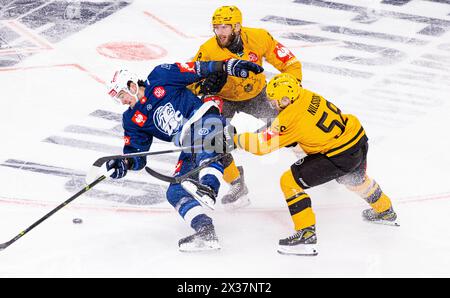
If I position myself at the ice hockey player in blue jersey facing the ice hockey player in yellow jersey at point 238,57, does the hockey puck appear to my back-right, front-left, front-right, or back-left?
back-left

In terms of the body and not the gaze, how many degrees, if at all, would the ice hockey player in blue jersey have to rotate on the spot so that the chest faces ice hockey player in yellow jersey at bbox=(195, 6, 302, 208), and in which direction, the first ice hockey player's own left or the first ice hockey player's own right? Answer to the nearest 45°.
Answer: approximately 180°

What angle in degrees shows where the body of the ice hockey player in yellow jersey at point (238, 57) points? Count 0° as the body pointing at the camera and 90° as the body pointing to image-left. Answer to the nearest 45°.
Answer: approximately 45°

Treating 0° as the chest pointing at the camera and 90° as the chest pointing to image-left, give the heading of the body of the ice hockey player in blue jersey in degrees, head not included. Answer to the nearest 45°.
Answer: approximately 45°

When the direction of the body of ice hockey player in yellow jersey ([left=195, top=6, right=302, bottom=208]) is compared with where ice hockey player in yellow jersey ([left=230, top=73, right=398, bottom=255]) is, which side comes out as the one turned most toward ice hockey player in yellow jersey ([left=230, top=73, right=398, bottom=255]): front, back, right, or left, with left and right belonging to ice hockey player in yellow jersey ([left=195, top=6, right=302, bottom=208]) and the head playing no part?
left

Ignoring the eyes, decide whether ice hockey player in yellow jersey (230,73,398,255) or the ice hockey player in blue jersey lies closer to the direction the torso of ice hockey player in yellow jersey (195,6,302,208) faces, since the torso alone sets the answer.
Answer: the ice hockey player in blue jersey

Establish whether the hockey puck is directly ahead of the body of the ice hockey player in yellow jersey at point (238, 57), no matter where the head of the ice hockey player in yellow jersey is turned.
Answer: yes
